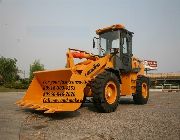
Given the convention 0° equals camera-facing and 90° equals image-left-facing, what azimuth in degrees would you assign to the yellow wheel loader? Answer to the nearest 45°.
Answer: approximately 45°
